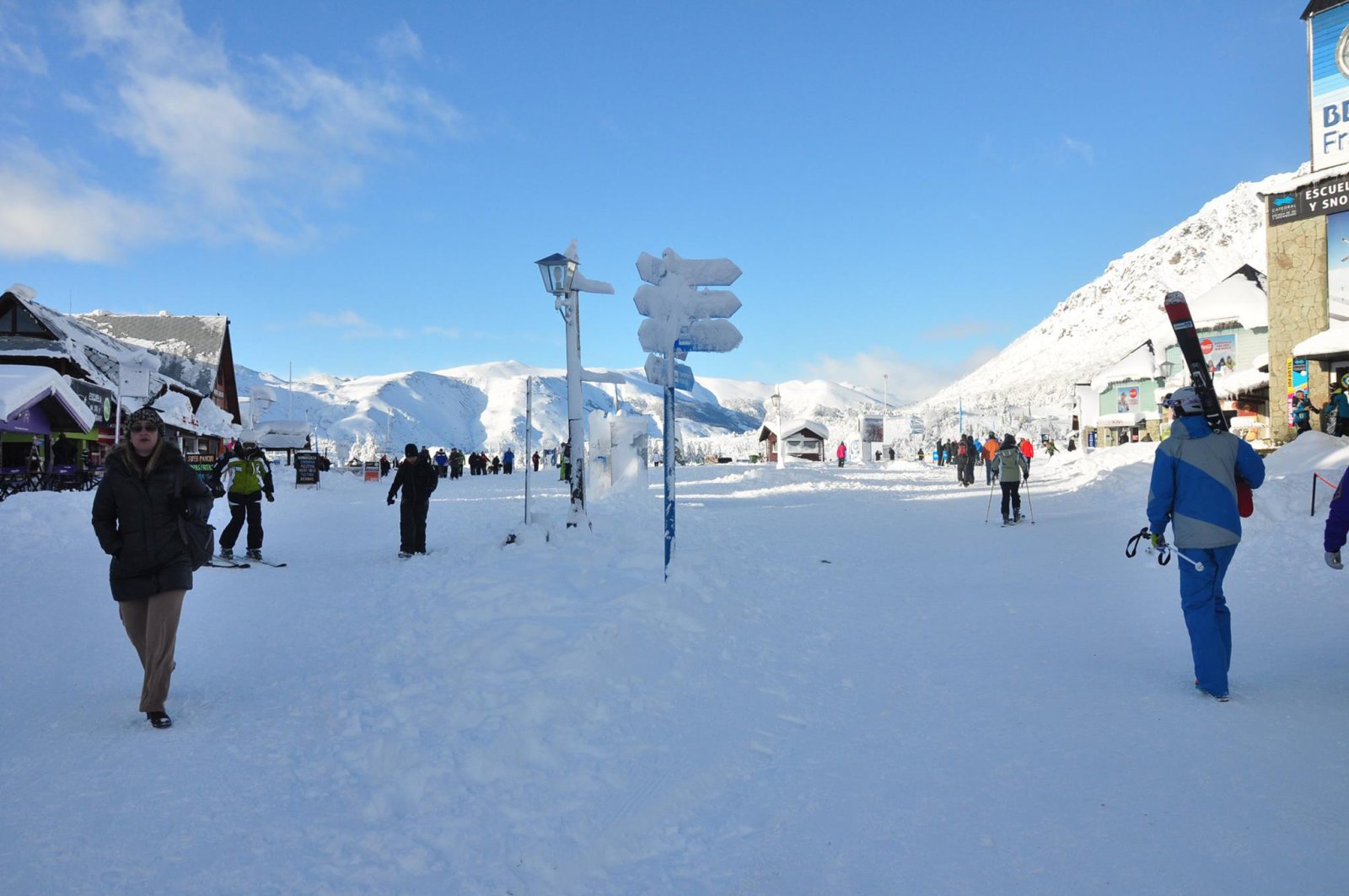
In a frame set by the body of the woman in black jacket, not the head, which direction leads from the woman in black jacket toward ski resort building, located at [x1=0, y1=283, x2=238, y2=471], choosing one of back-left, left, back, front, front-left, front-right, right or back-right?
back

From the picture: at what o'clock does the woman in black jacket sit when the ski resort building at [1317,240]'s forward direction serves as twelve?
The woman in black jacket is roughly at 11 o'clock from the ski resort building.

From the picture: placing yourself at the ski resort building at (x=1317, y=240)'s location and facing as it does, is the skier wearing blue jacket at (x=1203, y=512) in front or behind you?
in front

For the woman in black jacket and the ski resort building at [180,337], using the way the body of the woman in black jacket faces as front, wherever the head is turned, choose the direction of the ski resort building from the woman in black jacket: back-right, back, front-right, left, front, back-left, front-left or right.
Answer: back

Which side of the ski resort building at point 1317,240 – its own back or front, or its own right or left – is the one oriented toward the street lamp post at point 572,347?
front

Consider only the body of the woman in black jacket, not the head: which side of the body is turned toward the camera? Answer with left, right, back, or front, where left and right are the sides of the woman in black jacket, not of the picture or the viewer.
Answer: front

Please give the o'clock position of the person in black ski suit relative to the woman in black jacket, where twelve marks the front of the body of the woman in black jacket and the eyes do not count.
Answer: The person in black ski suit is roughly at 7 o'clock from the woman in black jacket.

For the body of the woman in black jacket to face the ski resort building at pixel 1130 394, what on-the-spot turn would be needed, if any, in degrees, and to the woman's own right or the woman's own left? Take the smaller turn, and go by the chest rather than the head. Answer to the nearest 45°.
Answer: approximately 90° to the woman's own left

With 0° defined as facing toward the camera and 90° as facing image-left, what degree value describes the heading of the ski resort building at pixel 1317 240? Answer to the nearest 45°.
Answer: approximately 45°

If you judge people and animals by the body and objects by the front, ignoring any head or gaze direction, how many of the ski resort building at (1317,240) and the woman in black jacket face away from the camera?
0

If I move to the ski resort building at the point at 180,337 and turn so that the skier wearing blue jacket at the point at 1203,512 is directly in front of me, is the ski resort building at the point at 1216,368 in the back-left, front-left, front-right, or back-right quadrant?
front-left

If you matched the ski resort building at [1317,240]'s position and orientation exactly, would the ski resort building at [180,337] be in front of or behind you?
in front
